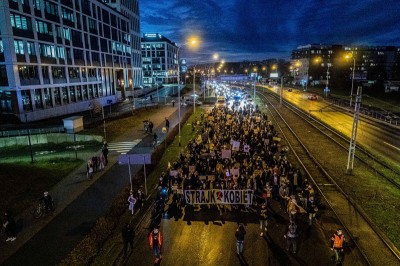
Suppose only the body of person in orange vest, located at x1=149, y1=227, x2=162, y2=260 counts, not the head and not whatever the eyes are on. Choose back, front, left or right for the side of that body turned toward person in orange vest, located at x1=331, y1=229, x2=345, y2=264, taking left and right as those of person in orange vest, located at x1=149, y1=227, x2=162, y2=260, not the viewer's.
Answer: left

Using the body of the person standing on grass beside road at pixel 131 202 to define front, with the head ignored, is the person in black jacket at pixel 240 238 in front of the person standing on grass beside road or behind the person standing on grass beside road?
in front

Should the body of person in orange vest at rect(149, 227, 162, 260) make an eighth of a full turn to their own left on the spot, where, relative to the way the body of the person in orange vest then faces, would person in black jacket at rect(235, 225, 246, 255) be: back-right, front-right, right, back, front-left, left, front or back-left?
front-left

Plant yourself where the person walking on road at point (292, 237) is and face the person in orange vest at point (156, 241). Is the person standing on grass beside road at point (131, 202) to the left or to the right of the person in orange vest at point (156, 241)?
right

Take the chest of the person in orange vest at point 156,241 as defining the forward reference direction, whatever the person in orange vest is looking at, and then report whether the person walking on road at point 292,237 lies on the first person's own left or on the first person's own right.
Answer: on the first person's own left

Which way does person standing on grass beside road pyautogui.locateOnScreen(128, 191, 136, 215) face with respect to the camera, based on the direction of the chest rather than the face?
toward the camera

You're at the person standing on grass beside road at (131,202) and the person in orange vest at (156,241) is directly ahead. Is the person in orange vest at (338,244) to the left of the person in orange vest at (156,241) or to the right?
left

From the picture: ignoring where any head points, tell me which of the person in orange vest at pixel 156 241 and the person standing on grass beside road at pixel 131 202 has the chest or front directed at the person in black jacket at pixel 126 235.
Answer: the person standing on grass beside road

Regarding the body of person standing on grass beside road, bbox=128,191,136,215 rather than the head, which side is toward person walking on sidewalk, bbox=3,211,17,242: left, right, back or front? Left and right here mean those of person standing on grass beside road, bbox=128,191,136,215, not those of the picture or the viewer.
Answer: right

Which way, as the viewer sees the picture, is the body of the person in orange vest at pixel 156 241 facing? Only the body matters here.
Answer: toward the camera

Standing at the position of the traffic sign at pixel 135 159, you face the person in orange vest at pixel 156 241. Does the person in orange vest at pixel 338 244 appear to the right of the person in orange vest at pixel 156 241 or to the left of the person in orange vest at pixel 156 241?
left

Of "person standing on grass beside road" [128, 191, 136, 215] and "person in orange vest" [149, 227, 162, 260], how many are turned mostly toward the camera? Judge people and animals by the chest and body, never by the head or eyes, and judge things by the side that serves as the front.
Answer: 2
